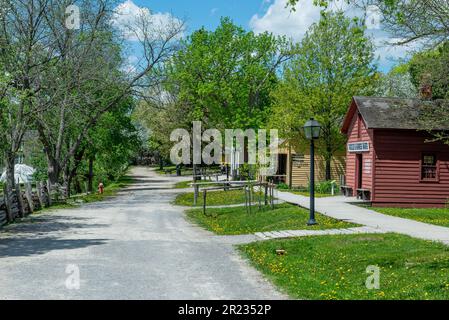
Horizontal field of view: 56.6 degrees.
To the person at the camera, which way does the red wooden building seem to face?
facing the viewer and to the left of the viewer

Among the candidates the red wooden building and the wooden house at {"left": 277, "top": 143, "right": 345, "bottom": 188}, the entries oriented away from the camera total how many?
0

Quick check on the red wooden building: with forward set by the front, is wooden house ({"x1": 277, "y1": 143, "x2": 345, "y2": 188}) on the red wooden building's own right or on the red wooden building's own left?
on the red wooden building's own right

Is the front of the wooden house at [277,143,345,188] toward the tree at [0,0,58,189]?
yes

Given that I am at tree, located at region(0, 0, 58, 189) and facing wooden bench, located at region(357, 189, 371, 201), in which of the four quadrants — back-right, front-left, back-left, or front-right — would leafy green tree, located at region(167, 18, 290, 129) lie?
front-left

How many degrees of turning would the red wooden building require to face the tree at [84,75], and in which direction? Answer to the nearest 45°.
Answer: approximately 45° to its right

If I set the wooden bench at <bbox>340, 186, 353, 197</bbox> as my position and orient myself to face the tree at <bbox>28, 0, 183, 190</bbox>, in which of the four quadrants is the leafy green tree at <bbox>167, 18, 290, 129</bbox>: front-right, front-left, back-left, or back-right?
front-right

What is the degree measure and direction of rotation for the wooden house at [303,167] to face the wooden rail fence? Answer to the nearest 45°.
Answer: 0° — it already faces it

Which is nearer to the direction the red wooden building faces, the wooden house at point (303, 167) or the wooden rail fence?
the wooden rail fence
